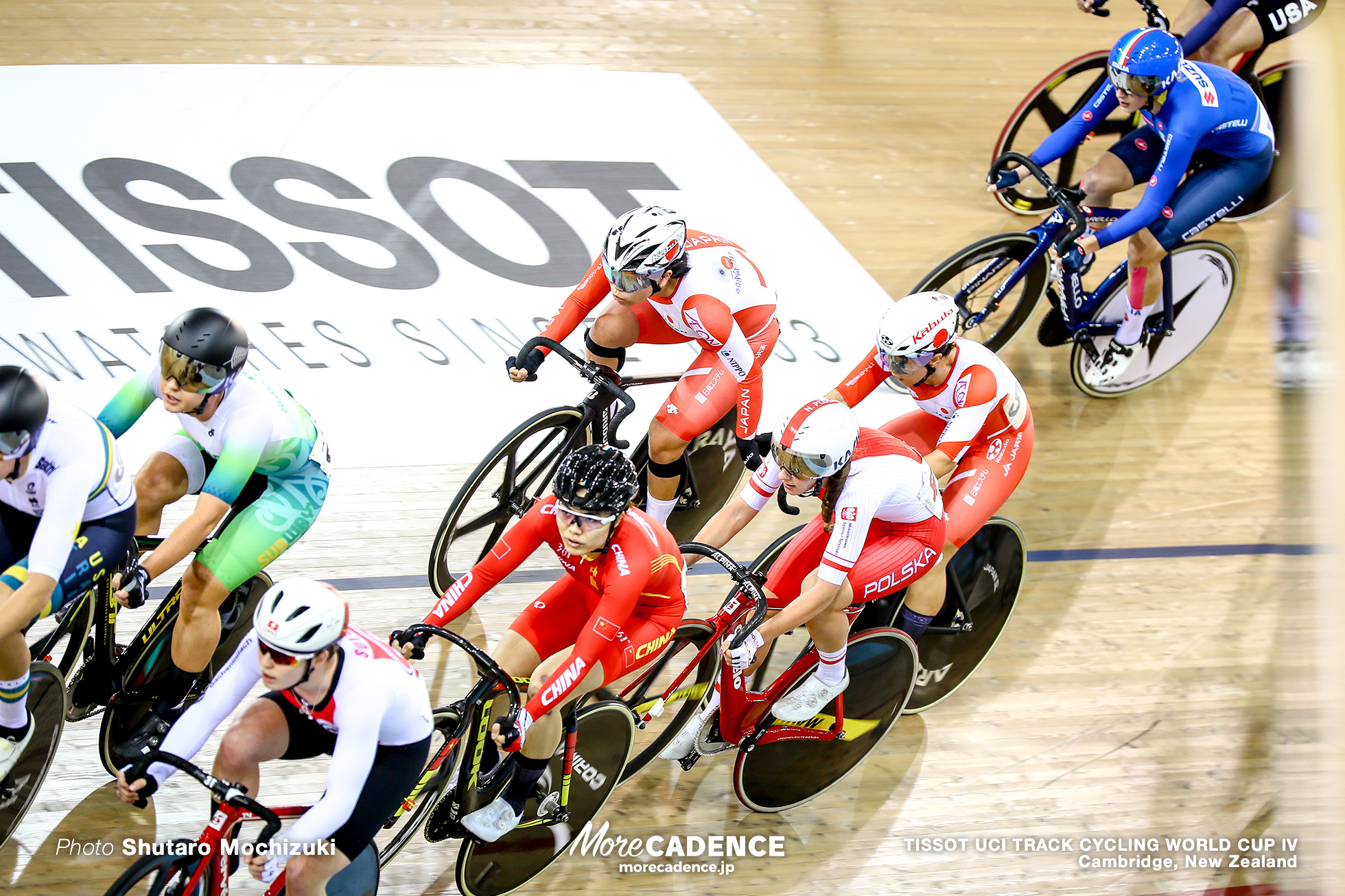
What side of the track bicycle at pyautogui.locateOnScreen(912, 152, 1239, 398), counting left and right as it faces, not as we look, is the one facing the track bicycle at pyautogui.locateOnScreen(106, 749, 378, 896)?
front

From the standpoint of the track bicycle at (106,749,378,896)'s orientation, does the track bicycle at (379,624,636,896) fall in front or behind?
behind

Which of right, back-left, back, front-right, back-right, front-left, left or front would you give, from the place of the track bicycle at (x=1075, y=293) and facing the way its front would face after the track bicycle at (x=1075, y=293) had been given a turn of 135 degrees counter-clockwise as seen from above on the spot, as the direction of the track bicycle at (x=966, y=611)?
right

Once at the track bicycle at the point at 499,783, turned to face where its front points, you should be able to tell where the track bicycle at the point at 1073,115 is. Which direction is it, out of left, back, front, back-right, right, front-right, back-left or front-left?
back

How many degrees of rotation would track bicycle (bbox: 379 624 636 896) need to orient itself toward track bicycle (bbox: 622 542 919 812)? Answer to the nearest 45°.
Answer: approximately 135° to its left

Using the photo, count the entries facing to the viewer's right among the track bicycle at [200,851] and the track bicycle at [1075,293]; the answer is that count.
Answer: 0

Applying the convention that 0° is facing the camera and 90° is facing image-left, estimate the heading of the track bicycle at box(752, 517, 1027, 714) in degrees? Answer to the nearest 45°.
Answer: approximately 45°

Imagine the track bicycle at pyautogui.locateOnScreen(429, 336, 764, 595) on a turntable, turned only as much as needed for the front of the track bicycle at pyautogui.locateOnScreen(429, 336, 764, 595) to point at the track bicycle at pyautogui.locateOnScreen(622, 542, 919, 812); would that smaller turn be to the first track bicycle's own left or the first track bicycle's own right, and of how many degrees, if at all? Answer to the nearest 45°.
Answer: approximately 90° to the first track bicycle's own left

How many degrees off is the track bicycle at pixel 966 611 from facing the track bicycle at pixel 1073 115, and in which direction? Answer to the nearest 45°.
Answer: approximately 135° to its right

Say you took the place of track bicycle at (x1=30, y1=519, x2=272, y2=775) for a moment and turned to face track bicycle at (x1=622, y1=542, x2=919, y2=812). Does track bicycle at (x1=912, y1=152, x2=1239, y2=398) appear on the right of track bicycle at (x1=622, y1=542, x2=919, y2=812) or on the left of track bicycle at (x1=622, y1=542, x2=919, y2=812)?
left

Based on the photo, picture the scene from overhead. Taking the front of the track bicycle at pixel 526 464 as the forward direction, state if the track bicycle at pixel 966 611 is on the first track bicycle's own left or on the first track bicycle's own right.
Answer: on the first track bicycle's own left

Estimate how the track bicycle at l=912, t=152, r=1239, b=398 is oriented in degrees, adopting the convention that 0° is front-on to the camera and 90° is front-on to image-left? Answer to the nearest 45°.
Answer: approximately 45°
